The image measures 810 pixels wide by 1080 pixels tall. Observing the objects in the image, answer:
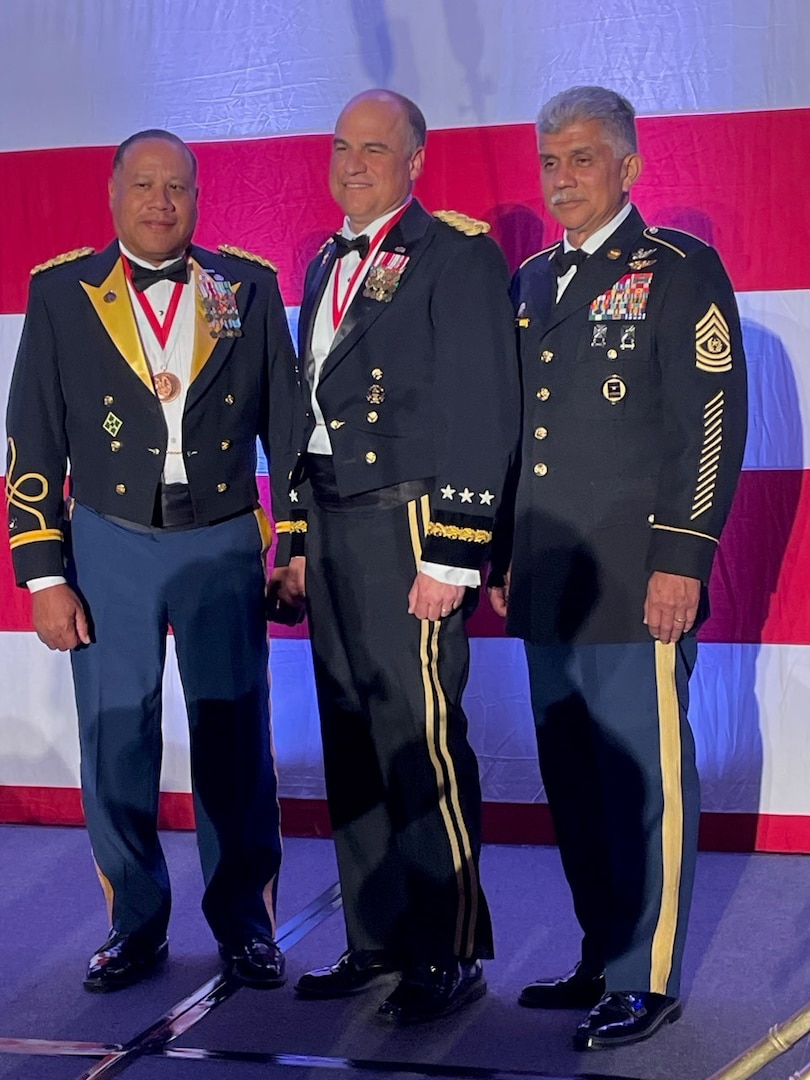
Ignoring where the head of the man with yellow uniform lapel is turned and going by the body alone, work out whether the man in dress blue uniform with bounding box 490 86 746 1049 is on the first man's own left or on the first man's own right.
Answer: on the first man's own left

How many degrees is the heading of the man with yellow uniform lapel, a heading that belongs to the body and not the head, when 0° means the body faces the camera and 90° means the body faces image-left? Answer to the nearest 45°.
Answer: approximately 0°

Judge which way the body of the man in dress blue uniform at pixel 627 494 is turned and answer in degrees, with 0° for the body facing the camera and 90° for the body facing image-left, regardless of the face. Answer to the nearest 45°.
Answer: approximately 45°

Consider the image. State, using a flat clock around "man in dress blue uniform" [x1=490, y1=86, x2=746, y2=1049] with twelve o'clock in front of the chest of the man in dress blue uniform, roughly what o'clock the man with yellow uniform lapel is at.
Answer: The man with yellow uniform lapel is roughly at 2 o'clock from the man in dress blue uniform.

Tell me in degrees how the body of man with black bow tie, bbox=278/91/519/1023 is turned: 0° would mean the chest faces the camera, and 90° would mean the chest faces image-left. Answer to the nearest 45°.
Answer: approximately 45°
